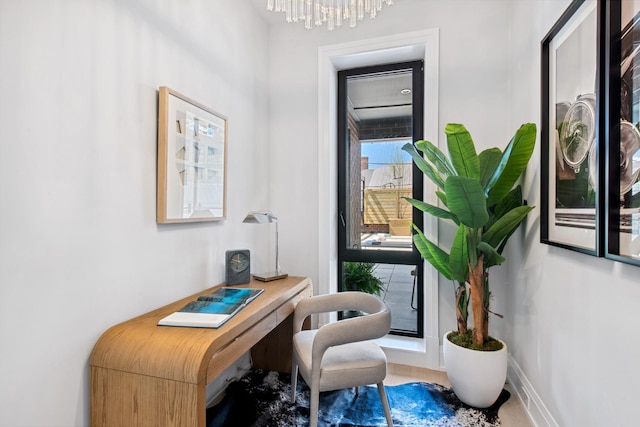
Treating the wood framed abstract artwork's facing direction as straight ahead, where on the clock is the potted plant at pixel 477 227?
The potted plant is roughly at 11 o'clock from the wood framed abstract artwork.

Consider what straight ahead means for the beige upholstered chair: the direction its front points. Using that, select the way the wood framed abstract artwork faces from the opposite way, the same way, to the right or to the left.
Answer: the opposite way

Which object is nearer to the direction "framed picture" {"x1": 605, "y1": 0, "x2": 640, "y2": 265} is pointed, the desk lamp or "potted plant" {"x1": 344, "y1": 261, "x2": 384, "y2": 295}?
the desk lamp

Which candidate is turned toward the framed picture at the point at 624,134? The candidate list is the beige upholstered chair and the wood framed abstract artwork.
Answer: the wood framed abstract artwork

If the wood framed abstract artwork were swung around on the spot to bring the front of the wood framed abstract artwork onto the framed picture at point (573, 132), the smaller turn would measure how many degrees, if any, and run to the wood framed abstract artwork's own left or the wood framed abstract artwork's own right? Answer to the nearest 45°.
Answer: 0° — it already faces it

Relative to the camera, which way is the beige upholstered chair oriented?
to the viewer's left

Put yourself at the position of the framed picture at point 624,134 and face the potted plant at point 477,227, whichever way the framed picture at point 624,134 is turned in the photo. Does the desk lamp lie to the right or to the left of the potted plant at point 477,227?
left

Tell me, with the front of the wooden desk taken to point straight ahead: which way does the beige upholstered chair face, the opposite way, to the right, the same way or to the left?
the opposite way
